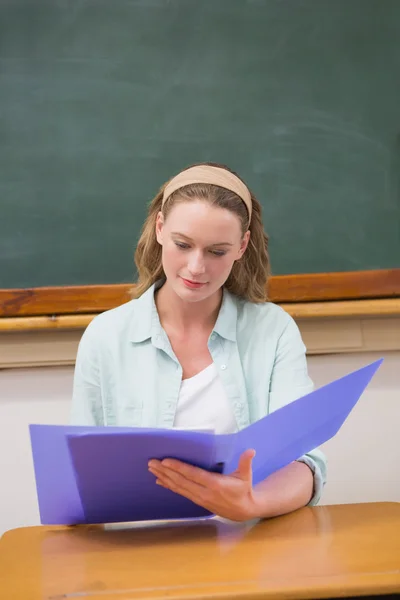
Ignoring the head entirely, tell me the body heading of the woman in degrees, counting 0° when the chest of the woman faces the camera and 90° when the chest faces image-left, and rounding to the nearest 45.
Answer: approximately 0°
